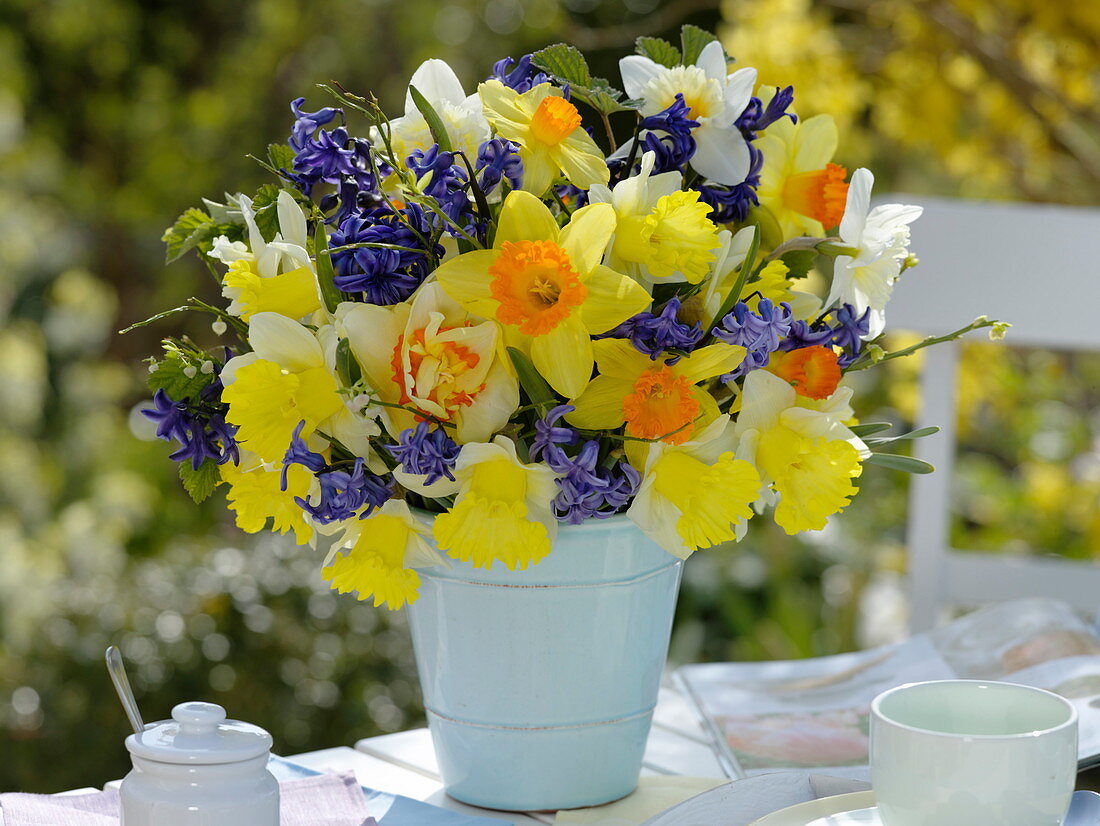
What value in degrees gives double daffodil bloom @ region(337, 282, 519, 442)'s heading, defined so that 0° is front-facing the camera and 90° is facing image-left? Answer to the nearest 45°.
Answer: approximately 0°
